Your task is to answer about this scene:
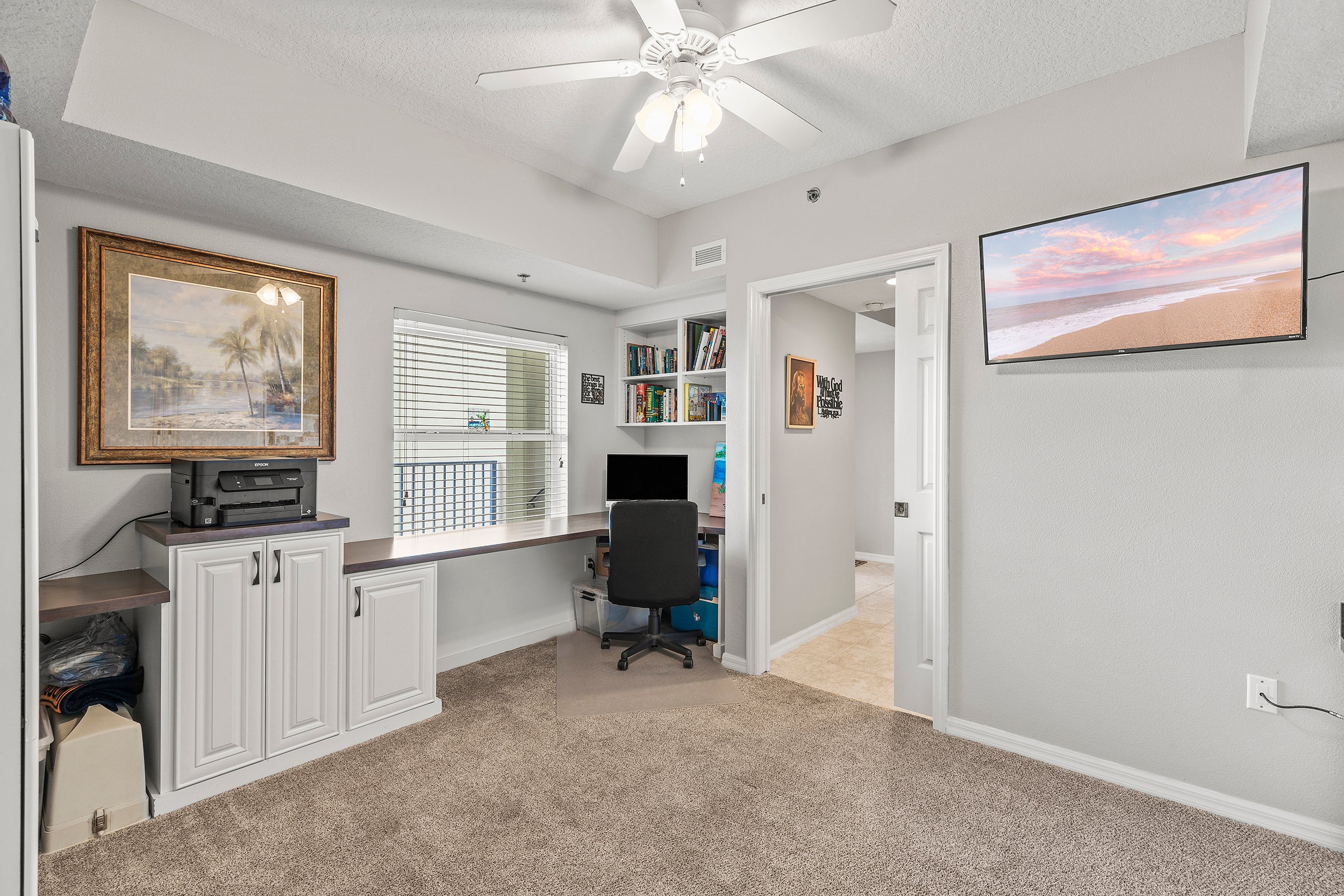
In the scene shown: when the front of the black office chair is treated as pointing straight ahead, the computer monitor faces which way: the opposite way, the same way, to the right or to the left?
the opposite way

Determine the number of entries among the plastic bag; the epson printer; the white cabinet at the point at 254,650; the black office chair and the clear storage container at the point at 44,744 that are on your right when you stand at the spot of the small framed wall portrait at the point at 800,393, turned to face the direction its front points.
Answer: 5

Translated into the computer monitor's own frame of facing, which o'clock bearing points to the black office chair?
The black office chair is roughly at 12 o'clock from the computer monitor.

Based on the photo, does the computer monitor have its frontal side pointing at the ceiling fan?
yes

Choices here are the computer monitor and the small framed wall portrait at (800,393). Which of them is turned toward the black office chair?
the computer monitor

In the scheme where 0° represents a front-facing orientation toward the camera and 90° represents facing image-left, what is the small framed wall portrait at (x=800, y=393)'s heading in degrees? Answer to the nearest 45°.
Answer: approximately 315°

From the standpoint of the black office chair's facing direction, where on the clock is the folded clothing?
The folded clothing is roughly at 8 o'clock from the black office chair.

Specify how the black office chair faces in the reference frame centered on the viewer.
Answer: facing away from the viewer

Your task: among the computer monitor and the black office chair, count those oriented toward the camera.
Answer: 1

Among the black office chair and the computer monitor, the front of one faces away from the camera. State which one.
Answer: the black office chair

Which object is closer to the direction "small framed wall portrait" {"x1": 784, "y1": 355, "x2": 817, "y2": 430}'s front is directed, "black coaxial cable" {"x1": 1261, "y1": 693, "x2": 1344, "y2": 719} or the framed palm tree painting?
the black coaxial cable

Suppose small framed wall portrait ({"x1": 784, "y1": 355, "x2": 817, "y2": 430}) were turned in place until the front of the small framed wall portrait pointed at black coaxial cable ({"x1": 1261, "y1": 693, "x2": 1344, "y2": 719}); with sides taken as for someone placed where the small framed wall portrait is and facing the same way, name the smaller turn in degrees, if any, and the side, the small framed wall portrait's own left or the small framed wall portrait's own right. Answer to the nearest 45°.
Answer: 0° — it already faces it

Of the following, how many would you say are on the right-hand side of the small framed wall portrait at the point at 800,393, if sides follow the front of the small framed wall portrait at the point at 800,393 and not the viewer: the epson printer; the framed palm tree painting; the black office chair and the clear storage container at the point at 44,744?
4

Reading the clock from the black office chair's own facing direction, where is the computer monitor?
The computer monitor is roughly at 12 o'clock from the black office chair.
